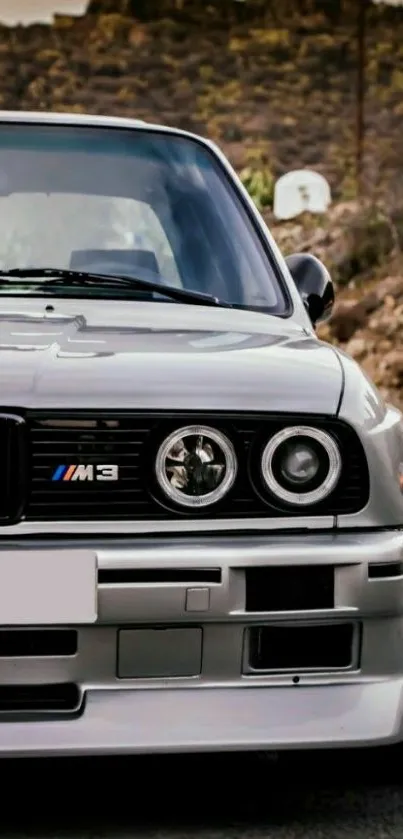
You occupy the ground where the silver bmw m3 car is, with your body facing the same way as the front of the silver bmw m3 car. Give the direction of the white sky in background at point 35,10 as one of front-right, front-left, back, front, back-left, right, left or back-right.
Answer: back

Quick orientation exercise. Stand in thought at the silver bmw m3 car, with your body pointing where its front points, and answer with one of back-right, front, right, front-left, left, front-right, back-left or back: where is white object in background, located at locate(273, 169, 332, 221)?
back

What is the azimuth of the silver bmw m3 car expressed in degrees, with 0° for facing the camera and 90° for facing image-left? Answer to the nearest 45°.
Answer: approximately 0°

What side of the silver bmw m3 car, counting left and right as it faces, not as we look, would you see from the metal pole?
back
